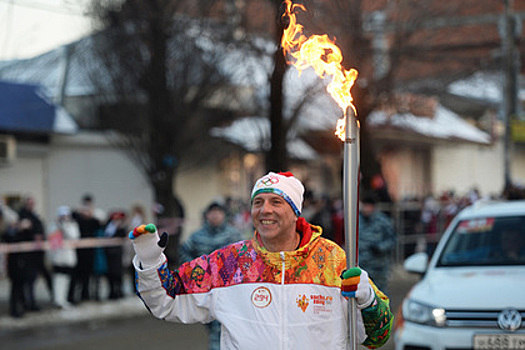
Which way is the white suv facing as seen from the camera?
toward the camera

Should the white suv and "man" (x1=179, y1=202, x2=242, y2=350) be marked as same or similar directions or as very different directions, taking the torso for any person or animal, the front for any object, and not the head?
same or similar directions

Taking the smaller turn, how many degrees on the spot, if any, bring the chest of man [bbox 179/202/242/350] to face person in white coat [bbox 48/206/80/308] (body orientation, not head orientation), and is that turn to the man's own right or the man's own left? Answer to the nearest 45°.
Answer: approximately 135° to the man's own right

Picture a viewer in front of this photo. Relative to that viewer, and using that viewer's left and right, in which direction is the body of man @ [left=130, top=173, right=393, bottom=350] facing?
facing the viewer

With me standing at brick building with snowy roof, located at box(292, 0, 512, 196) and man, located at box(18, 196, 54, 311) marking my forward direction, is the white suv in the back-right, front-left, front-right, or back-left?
front-left

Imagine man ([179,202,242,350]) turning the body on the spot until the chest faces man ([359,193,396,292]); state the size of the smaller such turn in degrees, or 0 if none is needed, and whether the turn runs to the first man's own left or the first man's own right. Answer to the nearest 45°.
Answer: approximately 135° to the first man's own left

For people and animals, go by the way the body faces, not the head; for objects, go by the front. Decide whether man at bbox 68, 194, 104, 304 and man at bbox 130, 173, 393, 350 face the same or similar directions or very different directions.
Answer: same or similar directions

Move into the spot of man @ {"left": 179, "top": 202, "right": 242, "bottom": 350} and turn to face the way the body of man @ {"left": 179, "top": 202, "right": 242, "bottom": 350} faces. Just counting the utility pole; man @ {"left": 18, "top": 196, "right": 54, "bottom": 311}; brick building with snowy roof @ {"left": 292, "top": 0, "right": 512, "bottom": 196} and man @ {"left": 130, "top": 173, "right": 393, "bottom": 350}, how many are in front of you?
1

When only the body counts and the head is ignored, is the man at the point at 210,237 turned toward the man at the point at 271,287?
yes

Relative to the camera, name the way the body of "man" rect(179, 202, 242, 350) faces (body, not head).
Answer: toward the camera

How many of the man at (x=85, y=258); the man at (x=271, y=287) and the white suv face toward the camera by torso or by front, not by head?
3

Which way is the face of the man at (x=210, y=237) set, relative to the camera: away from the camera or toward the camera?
toward the camera

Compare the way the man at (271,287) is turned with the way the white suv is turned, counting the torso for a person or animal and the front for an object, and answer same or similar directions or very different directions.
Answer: same or similar directions

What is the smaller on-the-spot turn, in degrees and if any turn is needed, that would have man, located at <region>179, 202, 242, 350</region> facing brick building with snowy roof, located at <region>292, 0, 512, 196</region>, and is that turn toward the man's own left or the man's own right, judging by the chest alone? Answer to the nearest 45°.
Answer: approximately 135° to the man's own left

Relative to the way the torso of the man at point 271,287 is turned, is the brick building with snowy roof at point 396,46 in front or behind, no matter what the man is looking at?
behind
